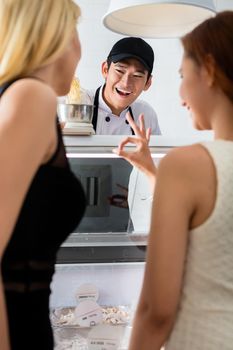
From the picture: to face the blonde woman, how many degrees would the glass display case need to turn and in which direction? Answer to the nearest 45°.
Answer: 0° — it already faces them

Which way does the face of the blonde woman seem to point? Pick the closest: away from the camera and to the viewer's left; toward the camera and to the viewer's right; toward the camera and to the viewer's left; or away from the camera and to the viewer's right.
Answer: away from the camera and to the viewer's right

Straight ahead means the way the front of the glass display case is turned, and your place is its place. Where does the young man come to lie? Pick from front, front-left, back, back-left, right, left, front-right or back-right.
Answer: back

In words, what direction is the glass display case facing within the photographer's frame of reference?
facing the viewer

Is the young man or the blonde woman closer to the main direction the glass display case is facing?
the blonde woman
